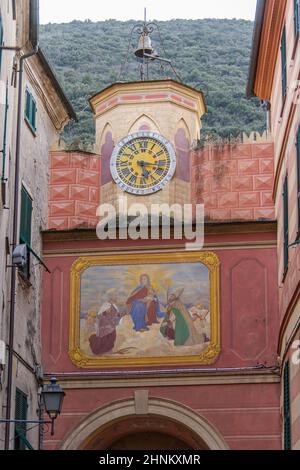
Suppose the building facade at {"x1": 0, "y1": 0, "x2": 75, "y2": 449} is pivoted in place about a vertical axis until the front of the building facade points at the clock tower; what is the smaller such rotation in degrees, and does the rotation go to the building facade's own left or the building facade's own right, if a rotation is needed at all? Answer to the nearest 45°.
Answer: approximately 45° to the building facade's own left

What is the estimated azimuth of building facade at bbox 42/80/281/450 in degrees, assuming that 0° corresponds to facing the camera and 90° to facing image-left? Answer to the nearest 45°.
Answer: approximately 0°

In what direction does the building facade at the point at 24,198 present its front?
to the viewer's right

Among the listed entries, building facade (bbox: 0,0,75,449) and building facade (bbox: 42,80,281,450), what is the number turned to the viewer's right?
1

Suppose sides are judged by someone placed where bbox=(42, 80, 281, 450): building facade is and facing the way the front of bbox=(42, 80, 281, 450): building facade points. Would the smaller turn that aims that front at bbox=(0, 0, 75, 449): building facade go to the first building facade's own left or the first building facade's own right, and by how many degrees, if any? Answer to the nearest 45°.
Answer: approximately 45° to the first building facade's own right

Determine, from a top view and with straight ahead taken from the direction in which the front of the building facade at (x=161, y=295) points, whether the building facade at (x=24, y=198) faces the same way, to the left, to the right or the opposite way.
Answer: to the left
